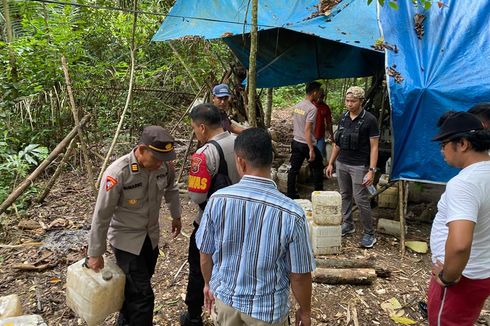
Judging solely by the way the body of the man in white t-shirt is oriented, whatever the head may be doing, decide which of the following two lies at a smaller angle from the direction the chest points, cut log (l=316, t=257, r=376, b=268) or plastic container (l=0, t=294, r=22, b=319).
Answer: the plastic container

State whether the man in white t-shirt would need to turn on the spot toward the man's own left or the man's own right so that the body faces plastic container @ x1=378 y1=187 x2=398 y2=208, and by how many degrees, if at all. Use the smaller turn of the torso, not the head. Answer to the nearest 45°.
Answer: approximately 90° to the man's own right

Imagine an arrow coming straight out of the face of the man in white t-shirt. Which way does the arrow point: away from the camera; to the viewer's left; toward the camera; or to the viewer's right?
to the viewer's left

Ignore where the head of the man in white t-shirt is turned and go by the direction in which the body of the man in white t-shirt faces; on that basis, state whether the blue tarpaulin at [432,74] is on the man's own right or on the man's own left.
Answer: on the man's own right

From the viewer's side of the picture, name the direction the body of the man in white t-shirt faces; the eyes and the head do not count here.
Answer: to the viewer's left

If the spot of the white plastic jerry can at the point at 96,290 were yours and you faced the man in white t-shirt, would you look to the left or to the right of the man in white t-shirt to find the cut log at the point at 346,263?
left

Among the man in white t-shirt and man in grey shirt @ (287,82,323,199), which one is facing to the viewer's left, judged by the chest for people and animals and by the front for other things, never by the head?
the man in white t-shirt

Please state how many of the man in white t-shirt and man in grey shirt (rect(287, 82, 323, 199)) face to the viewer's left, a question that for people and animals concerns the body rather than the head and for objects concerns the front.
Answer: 1
